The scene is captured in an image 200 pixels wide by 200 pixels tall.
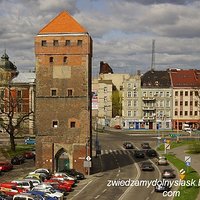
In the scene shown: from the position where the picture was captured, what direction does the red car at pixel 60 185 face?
facing the viewer and to the right of the viewer

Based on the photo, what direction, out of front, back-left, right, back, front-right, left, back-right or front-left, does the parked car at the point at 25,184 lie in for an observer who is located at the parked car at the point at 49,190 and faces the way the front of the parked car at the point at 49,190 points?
back

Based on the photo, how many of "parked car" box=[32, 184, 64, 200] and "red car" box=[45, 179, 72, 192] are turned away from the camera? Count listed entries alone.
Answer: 0

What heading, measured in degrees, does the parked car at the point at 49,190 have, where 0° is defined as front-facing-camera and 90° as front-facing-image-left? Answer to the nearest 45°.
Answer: approximately 315°

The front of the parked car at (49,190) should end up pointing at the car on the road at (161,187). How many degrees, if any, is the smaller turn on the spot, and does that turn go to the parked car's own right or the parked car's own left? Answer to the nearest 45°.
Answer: approximately 45° to the parked car's own left

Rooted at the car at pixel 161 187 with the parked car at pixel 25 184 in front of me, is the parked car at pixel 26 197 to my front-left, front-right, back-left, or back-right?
front-left

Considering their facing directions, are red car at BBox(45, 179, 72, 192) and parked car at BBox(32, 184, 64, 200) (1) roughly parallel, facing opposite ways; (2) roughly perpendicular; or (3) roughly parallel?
roughly parallel

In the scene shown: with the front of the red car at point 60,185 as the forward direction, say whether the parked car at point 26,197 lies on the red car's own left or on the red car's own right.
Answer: on the red car's own right
